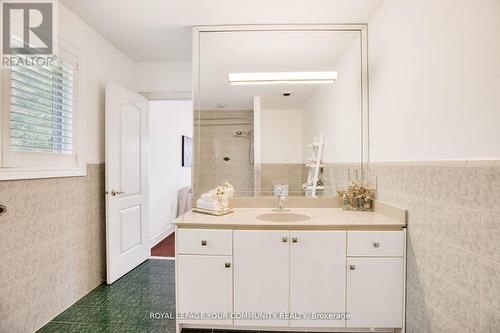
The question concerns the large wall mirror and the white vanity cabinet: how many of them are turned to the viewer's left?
0

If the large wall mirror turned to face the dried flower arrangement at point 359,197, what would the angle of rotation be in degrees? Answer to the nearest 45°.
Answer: approximately 90° to its left

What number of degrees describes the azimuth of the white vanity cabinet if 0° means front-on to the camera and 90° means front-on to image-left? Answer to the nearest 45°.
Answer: approximately 0°

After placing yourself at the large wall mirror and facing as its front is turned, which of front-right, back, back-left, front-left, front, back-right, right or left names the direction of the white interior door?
right

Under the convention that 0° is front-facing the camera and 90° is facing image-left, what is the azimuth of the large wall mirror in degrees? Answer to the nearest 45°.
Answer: approximately 0°

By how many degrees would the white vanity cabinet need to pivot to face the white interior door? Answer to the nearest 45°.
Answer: approximately 135° to its right
